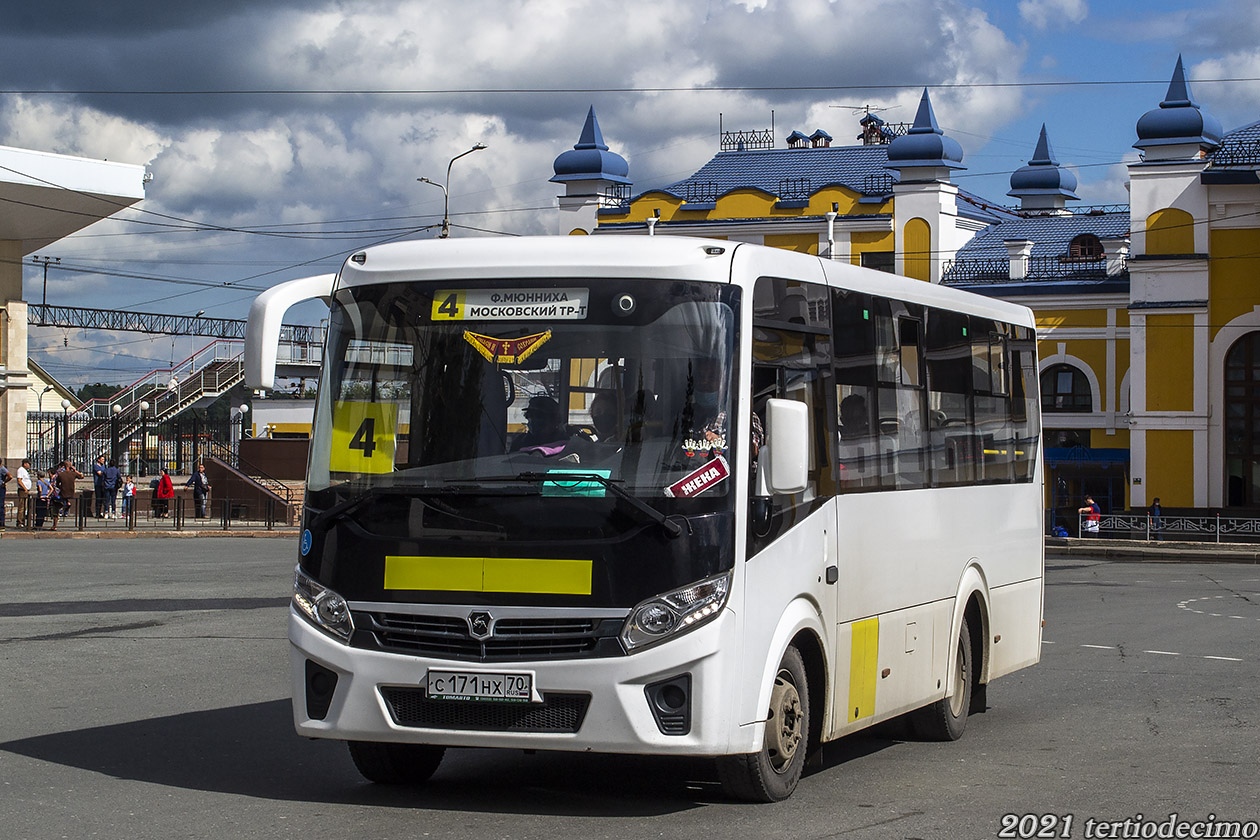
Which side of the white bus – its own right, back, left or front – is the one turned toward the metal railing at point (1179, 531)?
back

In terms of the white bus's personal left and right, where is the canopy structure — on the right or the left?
on its right

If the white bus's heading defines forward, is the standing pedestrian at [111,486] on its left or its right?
on its right

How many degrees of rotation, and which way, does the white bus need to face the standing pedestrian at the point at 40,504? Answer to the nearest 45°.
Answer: approximately 90° to its right

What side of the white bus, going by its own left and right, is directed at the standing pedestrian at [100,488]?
right

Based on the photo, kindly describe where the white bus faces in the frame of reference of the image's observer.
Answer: facing the viewer and to the left of the viewer
